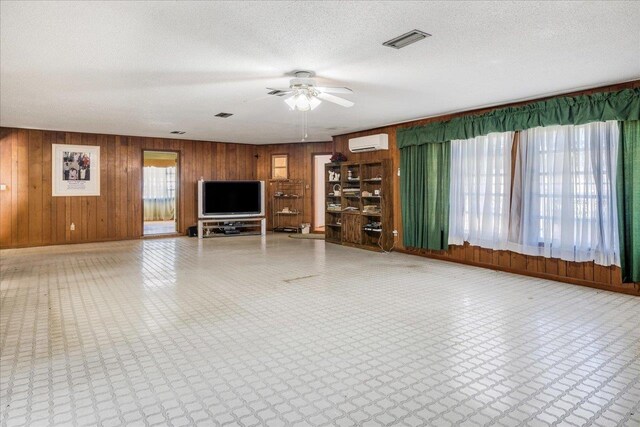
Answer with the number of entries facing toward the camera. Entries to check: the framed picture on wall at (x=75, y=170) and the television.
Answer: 2

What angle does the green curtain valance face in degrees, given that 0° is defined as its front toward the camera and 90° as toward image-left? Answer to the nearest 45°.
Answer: approximately 45°

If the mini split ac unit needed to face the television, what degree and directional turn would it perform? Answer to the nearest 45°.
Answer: approximately 90° to its right

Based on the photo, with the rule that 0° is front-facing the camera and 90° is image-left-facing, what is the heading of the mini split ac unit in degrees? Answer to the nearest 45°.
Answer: approximately 45°

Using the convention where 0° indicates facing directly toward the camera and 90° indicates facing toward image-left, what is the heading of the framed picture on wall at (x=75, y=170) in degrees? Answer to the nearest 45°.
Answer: approximately 0°

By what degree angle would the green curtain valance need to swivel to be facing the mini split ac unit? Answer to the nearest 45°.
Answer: approximately 90° to its right

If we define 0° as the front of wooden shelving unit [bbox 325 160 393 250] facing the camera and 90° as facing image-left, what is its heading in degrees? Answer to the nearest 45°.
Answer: approximately 45°
